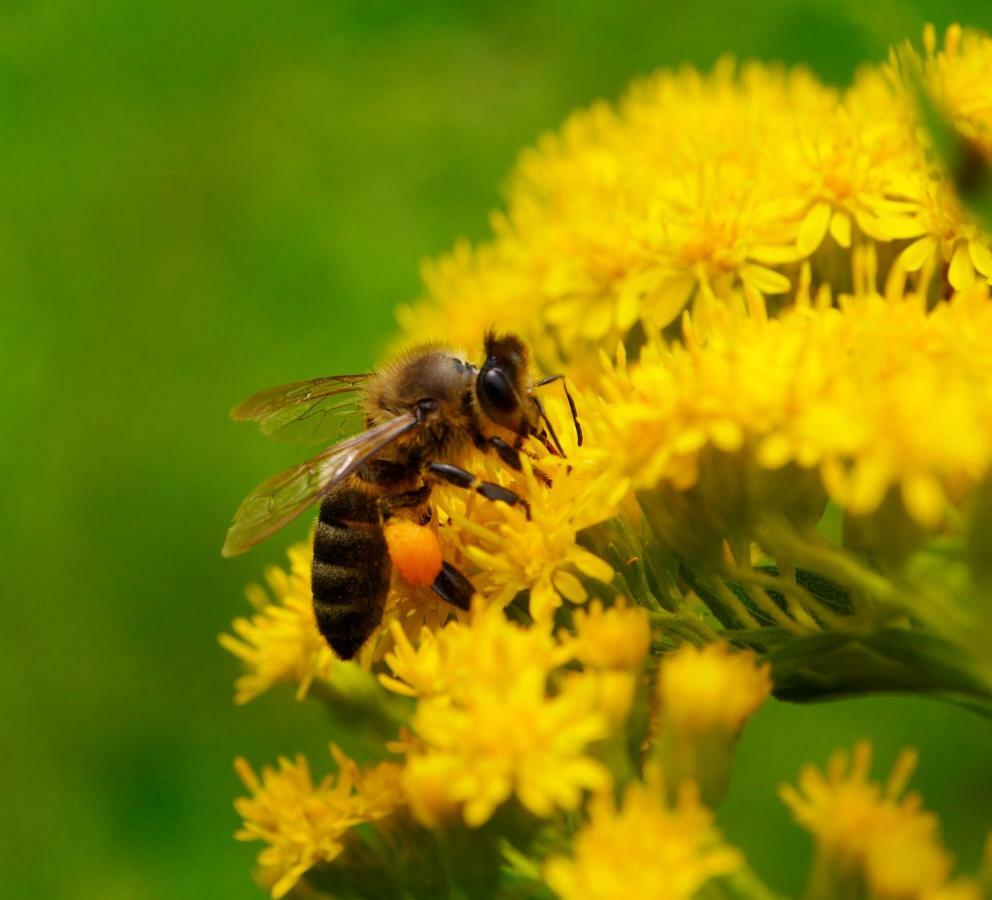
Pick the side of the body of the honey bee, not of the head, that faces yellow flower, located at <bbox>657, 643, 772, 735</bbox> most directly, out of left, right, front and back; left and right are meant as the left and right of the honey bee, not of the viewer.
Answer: right

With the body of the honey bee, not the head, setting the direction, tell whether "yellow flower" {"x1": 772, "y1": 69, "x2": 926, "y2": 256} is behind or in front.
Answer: in front

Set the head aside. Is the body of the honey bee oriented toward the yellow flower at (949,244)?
yes

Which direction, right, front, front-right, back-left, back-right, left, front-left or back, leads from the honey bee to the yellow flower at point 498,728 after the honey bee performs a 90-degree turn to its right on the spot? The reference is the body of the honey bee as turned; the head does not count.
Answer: front

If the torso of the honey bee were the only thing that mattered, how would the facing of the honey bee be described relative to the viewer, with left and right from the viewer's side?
facing to the right of the viewer

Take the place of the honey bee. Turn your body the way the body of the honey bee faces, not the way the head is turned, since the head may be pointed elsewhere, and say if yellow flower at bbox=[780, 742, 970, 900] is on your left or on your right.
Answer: on your right

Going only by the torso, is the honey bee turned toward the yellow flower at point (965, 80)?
yes
